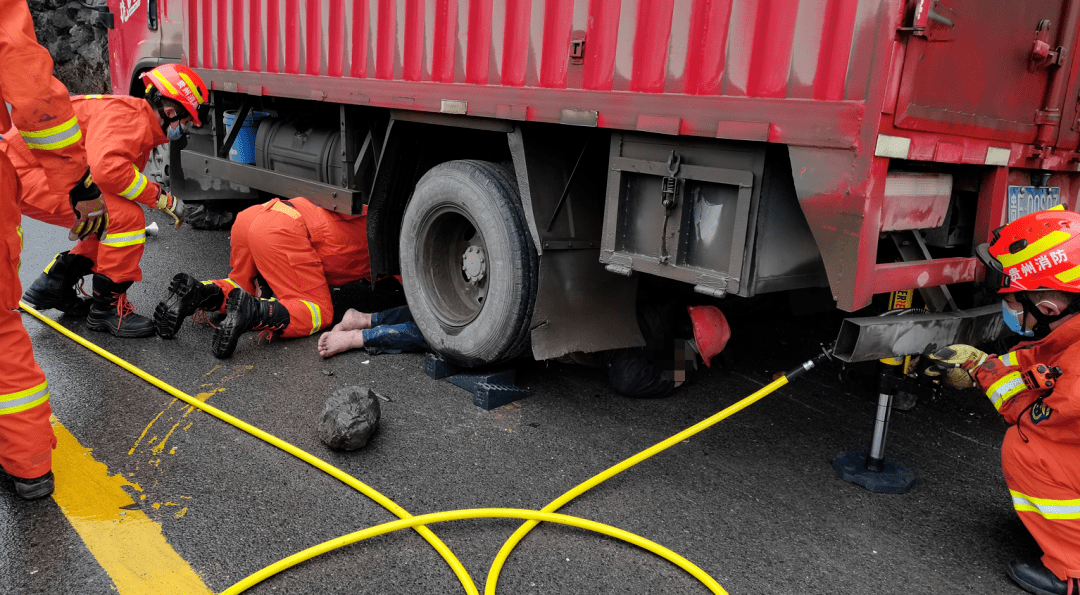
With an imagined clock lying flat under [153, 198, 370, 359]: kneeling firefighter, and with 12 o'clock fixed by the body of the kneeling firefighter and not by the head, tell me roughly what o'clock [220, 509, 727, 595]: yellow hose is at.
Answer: The yellow hose is roughly at 4 o'clock from the kneeling firefighter.

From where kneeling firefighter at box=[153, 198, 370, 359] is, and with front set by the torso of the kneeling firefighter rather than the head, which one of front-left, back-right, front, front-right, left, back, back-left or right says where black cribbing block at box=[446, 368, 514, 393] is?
right

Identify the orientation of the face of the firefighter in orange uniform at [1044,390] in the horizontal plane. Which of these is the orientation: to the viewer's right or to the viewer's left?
to the viewer's left

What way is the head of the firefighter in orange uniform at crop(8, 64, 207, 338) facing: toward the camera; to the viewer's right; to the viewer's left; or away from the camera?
to the viewer's right

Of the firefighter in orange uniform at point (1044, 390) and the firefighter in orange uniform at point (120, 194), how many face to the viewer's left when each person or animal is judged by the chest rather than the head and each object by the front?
1

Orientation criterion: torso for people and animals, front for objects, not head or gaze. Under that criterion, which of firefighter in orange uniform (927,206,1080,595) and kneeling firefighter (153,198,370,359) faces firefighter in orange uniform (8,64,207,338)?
firefighter in orange uniform (927,206,1080,595)

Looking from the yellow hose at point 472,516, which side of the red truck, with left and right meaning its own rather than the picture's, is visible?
left

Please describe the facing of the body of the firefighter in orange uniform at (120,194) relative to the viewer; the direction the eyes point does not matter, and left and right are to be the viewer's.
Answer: facing to the right of the viewer

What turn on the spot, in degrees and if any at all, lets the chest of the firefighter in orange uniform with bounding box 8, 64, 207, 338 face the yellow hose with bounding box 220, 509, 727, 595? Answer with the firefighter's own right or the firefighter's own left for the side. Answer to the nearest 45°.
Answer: approximately 90° to the firefighter's own right

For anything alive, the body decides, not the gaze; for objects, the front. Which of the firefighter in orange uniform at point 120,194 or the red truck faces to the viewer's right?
the firefighter in orange uniform

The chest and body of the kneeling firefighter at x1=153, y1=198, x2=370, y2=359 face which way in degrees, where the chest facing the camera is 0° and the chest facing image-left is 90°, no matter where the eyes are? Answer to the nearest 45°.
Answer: approximately 225°

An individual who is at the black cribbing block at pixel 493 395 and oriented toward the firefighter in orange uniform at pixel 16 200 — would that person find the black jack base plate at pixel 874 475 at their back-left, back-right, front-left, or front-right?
back-left
